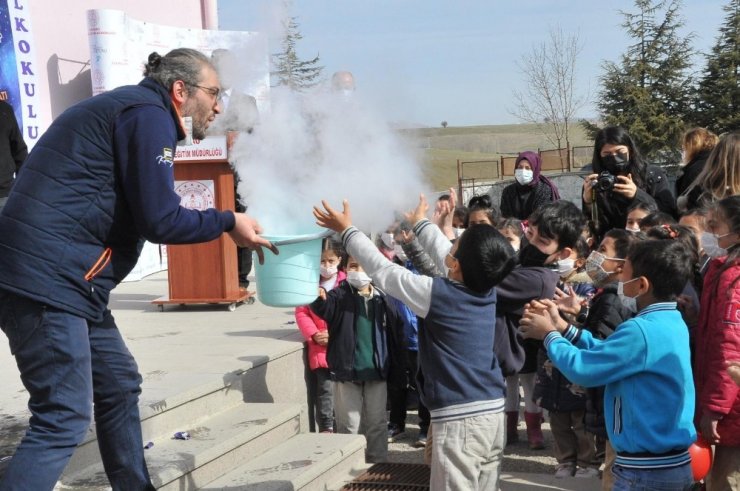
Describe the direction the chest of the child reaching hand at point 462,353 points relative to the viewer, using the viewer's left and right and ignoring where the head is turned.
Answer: facing away from the viewer and to the left of the viewer

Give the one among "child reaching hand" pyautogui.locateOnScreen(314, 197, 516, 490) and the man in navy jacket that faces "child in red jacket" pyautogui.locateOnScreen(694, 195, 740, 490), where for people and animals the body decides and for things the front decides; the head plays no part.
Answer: the man in navy jacket

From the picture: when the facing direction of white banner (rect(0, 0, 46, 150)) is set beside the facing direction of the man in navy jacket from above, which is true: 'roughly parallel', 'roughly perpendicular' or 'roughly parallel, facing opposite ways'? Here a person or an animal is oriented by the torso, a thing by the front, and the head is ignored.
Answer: roughly perpendicular

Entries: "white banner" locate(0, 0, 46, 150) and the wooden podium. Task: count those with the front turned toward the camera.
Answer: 2

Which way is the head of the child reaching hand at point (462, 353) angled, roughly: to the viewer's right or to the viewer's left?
to the viewer's left

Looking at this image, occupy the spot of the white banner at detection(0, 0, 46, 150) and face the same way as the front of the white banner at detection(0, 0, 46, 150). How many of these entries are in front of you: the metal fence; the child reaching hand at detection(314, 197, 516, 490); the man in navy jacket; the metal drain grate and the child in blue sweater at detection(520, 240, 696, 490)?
4

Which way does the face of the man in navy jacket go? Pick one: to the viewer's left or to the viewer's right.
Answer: to the viewer's right

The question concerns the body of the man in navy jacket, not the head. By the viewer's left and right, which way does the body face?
facing to the right of the viewer

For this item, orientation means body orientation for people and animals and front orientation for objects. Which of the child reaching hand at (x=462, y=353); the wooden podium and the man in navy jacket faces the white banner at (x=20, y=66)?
the child reaching hand

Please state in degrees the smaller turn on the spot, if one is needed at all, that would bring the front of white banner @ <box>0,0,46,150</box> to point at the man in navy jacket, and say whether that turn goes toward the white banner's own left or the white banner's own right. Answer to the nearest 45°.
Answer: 0° — it already faces them

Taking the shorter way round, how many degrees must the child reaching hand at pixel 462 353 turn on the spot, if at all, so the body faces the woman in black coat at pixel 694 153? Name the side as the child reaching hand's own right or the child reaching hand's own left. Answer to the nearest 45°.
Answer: approximately 90° to the child reaching hand's own right

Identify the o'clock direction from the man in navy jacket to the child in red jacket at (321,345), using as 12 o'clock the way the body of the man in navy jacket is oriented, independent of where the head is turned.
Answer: The child in red jacket is roughly at 10 o'clock from the man in navy jacket.

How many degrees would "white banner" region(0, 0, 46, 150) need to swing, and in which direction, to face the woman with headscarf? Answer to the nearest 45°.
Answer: approximately 45° to its left
